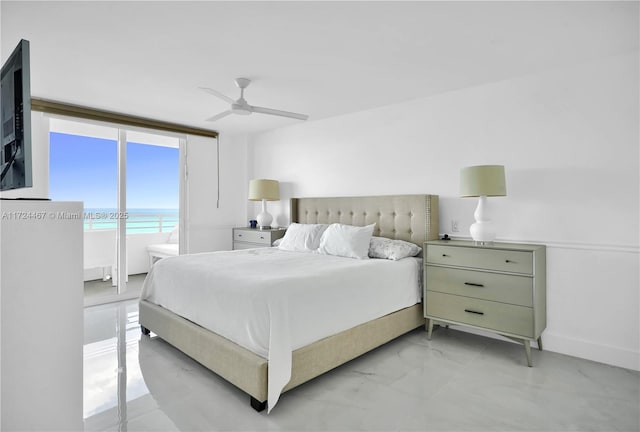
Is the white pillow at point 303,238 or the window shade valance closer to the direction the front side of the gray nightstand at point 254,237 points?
the window shade valance

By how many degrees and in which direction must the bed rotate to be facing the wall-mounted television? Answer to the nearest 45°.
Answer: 0° — it already faces it

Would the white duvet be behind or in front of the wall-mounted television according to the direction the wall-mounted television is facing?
in front

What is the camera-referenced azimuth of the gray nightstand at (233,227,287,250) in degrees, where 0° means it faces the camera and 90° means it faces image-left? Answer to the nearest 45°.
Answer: approximately 45°

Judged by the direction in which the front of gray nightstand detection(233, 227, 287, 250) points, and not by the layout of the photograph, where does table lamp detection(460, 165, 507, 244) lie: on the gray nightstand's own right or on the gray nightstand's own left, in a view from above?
on the gray nightstand's own left

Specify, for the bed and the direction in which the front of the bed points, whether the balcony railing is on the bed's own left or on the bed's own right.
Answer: on the bed's own right

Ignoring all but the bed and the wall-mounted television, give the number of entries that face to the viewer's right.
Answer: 1

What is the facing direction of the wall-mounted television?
to the viewer's right

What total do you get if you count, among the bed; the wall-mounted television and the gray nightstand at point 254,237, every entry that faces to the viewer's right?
1

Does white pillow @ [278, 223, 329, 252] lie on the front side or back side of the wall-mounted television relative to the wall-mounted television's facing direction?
on the front side

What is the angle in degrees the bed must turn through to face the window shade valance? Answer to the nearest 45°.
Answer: approximately 90° to its right

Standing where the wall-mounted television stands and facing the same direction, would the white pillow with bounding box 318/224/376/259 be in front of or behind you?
in front

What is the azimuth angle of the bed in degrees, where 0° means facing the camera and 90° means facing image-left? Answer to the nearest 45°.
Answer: approximately 45°

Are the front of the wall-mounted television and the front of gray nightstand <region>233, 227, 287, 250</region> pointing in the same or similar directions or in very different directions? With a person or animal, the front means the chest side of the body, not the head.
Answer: very different directions

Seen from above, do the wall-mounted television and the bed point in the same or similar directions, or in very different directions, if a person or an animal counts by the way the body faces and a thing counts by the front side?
very different directions
